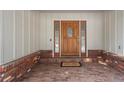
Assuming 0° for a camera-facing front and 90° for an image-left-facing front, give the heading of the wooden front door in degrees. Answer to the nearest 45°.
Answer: approximately 0°
